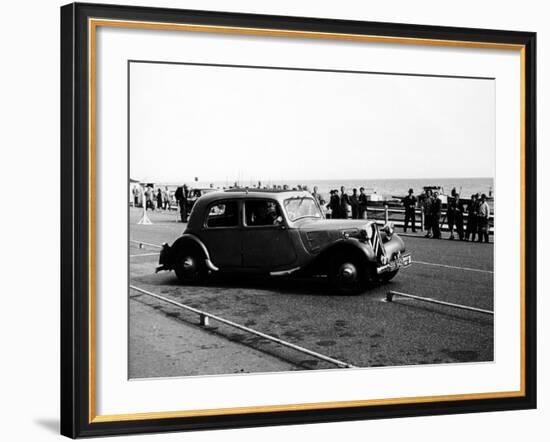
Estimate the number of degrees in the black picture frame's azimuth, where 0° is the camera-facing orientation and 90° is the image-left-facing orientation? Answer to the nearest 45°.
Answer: approximately 315°
